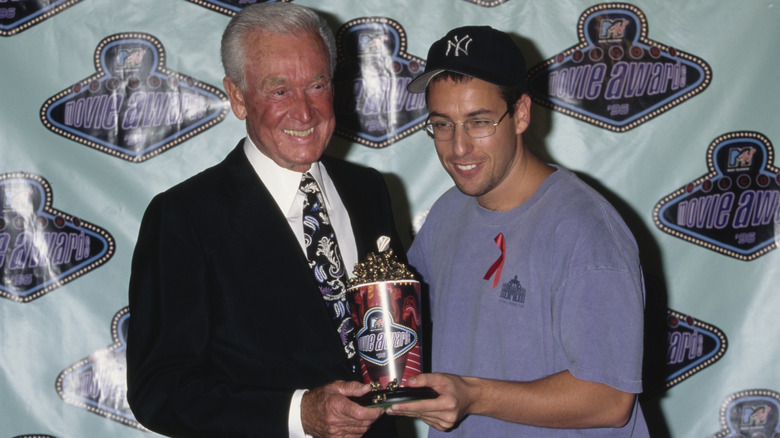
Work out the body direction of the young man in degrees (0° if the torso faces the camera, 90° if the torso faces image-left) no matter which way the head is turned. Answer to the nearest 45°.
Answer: approximately 45°

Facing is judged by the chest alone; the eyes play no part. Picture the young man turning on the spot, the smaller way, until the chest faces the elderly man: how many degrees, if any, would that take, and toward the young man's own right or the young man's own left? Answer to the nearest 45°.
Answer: approximately 45° to the young man's own right

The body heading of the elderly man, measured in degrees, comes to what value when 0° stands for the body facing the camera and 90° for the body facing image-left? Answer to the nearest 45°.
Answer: approximately 315°

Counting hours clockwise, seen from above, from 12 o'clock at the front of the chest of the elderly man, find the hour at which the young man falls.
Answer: The young man is roughly at 11 o'clock from the elderly man.

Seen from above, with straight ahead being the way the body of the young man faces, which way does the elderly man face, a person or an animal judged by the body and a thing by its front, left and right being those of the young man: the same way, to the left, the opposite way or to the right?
to the left
